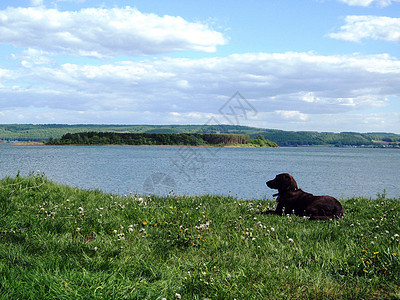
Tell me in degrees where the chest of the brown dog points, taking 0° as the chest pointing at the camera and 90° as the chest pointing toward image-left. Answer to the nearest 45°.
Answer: approximately 90°
